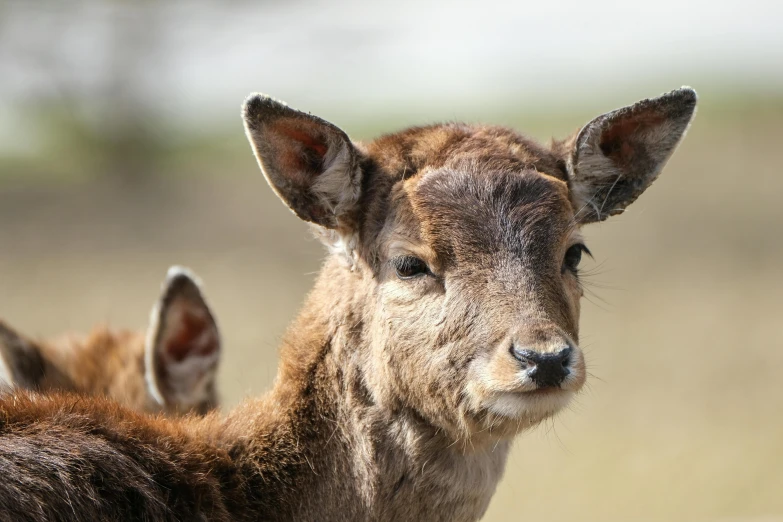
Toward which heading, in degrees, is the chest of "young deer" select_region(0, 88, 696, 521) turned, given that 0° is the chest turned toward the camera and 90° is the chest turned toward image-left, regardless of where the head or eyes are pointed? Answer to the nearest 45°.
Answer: approximately 315°

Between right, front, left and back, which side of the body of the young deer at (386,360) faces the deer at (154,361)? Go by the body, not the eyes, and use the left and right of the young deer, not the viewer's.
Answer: back
